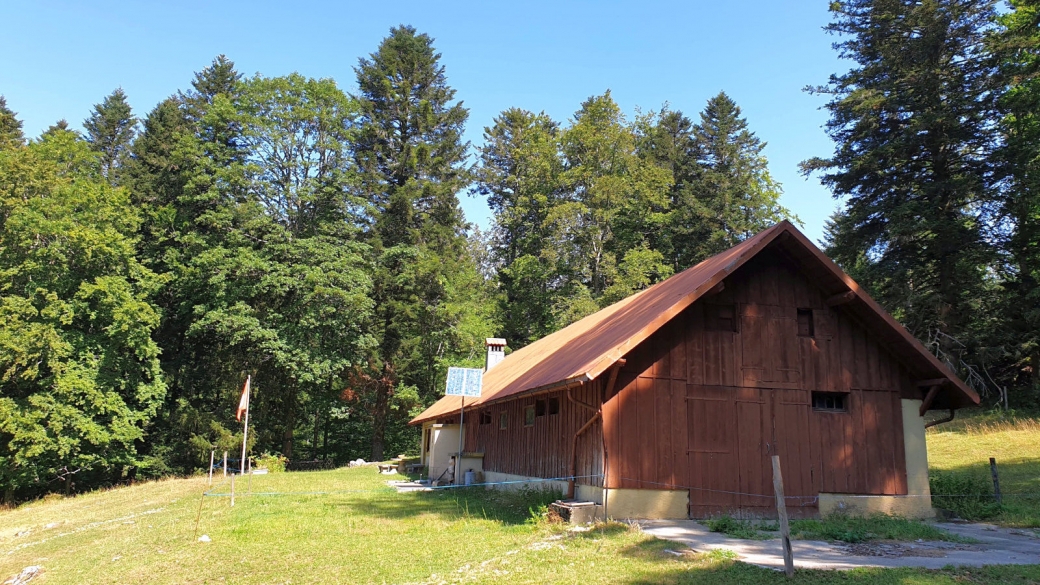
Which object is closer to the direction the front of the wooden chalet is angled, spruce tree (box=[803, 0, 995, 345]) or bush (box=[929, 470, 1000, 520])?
the bush

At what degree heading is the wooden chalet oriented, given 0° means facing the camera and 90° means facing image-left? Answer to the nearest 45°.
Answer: approximately 315°

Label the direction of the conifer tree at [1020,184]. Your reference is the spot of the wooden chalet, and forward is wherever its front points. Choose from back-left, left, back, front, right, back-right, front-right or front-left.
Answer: left

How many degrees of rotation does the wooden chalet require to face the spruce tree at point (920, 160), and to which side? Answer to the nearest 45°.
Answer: approximately 90° to its left

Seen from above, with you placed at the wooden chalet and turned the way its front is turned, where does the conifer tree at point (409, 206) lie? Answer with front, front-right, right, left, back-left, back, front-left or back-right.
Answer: back

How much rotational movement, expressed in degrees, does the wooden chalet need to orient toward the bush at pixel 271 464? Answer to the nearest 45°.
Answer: approximately 180°

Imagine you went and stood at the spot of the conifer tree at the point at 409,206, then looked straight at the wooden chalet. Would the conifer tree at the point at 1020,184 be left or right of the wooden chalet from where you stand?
left
